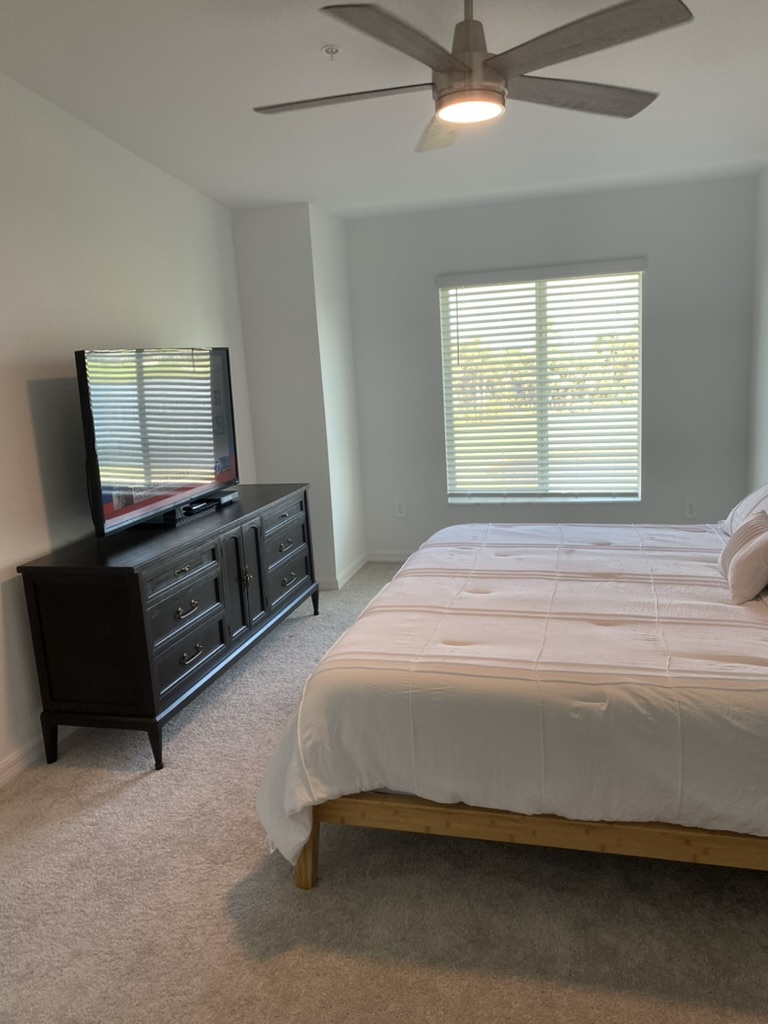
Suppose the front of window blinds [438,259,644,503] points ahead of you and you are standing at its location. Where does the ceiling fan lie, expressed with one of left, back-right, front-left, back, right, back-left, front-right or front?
front

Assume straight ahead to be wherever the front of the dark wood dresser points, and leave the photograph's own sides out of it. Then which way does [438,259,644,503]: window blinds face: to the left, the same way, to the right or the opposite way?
to the right

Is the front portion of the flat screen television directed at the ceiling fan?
yes

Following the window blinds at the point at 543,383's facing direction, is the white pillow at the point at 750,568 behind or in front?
in front

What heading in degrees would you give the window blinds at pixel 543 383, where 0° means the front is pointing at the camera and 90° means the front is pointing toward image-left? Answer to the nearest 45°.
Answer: approximately 0°

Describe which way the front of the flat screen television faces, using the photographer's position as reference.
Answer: facing the viewer and to the right of the viewer

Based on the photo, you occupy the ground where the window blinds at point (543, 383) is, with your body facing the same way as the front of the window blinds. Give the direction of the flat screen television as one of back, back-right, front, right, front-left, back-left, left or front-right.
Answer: front-right

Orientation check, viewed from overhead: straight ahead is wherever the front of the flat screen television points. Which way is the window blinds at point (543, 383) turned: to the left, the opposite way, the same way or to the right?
to the right

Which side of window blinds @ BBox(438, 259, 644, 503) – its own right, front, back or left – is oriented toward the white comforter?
front

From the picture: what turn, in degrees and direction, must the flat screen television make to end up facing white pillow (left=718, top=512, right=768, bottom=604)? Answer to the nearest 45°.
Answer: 0° — it already faces it
